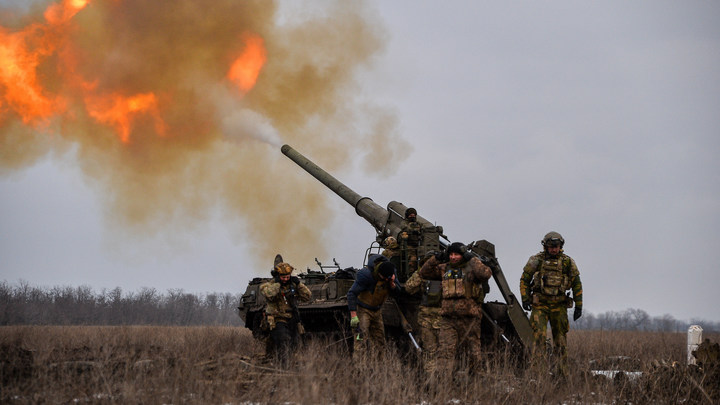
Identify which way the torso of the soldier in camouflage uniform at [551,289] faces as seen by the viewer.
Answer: toward the camera

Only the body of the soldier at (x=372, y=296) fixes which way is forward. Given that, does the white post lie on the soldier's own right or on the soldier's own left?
on the soldier's own left

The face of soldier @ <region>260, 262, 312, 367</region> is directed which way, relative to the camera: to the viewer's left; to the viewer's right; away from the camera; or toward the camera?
toward the camera

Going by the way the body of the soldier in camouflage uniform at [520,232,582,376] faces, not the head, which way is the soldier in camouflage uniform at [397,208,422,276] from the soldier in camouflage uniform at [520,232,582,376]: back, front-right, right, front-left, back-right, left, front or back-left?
back-right

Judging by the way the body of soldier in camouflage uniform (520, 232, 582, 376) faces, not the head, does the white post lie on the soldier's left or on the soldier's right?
on the soldier's left

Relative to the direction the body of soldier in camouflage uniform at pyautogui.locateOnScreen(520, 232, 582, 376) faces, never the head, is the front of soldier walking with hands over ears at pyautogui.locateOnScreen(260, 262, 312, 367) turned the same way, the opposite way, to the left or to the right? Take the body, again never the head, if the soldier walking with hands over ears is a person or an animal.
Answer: the same way

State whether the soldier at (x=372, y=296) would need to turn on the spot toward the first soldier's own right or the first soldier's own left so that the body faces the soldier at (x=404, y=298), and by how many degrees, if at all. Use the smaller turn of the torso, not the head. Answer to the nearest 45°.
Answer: approximately 135° to the first soldier's own left

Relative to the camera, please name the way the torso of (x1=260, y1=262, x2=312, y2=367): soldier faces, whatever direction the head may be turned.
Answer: toward the camera

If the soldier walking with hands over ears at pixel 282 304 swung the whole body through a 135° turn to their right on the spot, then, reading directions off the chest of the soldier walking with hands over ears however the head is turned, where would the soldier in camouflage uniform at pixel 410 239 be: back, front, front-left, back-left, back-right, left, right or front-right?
right

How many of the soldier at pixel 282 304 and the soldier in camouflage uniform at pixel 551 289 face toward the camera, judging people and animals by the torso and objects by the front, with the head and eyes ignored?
2

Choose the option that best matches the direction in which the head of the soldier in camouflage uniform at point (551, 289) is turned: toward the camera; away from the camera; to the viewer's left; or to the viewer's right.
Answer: toward the camera
